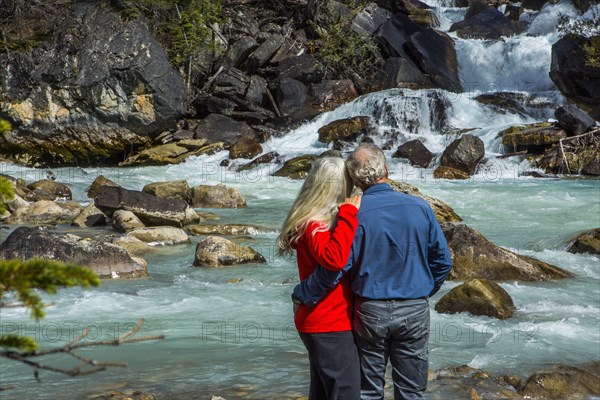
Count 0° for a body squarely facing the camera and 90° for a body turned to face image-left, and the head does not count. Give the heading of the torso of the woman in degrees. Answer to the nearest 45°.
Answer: approximately 225°

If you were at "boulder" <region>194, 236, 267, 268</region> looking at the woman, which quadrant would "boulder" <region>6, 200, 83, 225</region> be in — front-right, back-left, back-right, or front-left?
back-right

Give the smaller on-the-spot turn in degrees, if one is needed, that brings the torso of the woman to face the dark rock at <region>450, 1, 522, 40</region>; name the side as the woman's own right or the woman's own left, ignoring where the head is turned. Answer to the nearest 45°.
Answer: approximately 45° to the woman's own left

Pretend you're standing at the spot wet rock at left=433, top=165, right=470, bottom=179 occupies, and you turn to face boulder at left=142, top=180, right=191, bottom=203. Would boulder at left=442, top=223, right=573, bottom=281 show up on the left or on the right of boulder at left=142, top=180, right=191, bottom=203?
left

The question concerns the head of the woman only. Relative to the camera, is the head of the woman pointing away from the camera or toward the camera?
away from the camera

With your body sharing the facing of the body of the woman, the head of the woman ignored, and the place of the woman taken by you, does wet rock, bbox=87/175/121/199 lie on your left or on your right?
on your left

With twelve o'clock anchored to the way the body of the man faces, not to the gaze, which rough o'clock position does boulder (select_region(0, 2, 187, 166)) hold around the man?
The boulder is roughly at 11 o'clock from the man.

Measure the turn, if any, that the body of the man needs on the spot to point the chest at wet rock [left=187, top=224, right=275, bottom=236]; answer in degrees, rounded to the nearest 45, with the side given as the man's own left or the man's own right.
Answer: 0° — they already face it

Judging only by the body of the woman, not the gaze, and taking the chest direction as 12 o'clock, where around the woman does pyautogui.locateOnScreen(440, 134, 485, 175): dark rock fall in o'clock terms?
The dark rock is roughly at 11 o'clock from the woman.

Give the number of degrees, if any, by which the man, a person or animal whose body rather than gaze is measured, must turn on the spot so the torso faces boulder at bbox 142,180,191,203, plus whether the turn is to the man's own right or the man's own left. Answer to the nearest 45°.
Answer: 0° — they already face it

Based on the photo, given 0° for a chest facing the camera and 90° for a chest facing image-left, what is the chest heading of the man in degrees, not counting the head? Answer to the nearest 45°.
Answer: approximately 180°
